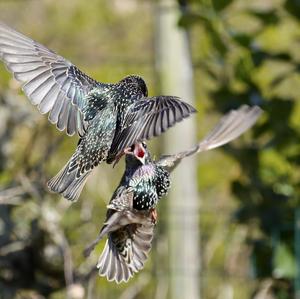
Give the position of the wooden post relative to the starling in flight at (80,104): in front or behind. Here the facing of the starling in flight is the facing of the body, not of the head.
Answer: in front

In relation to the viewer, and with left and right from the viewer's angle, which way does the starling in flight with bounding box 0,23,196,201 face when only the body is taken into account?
facing away from the viewer and to the right of the viewer
